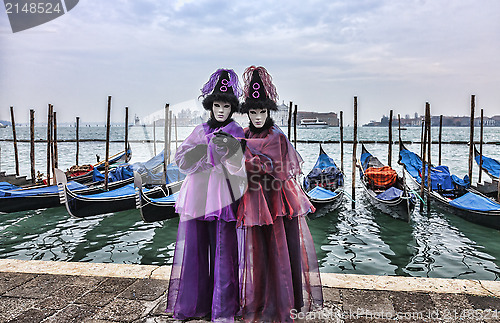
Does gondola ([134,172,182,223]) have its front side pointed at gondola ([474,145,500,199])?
no

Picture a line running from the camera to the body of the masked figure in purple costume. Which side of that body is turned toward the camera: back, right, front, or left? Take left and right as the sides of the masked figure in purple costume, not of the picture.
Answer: front

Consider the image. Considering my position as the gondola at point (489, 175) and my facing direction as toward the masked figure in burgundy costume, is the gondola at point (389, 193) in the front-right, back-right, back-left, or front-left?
front-right

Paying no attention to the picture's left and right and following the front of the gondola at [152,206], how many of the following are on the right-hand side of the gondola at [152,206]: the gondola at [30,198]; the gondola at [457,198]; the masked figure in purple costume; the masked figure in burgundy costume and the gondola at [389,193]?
1

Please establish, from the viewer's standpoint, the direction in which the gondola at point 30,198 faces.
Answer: facing the viewer and to the left of the viewer

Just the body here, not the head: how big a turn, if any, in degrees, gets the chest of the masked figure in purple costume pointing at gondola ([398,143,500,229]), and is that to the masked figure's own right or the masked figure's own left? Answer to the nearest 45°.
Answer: approximately 135° to the masked figure's own left

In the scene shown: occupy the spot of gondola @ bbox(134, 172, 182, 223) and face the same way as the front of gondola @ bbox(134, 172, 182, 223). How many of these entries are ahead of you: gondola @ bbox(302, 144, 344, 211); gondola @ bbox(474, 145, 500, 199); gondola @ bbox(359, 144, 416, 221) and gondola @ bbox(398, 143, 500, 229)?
0

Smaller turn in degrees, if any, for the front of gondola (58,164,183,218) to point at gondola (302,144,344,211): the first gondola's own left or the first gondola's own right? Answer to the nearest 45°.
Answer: approximately 135° to the first gondola's own left
